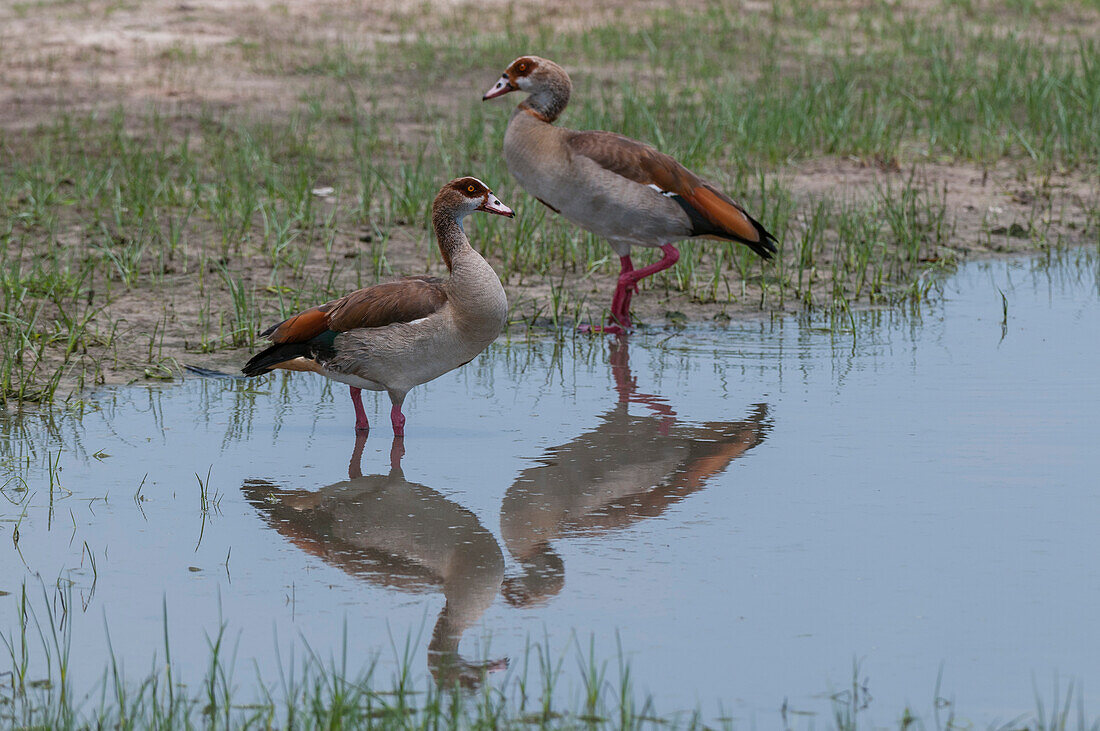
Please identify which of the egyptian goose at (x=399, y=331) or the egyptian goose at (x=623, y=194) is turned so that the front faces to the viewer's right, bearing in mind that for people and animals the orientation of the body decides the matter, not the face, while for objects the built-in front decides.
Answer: the egyptian goose at (x=399, y=331)

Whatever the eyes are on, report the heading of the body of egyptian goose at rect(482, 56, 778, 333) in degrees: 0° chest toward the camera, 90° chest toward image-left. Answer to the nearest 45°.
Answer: approximately 90°

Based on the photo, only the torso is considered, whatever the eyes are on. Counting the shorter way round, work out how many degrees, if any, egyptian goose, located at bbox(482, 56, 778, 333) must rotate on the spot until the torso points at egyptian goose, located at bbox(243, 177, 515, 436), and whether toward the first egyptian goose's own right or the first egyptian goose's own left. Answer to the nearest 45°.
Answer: approximately 90° to the first egyptian goose's own left

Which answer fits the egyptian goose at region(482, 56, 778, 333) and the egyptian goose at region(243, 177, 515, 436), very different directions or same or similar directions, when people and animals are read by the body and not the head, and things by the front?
very different directions

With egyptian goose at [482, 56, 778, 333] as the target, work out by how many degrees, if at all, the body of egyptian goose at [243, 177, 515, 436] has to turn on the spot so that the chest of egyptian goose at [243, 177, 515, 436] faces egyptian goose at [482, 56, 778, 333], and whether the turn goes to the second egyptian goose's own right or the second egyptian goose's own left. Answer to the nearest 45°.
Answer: approximately 45° to the second egyptian goose's own left

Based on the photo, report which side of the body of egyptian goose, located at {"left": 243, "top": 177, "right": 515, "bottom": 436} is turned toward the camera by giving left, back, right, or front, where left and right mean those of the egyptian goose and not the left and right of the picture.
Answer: right

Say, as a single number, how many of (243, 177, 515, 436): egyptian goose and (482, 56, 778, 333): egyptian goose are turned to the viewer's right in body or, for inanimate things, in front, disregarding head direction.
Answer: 1
